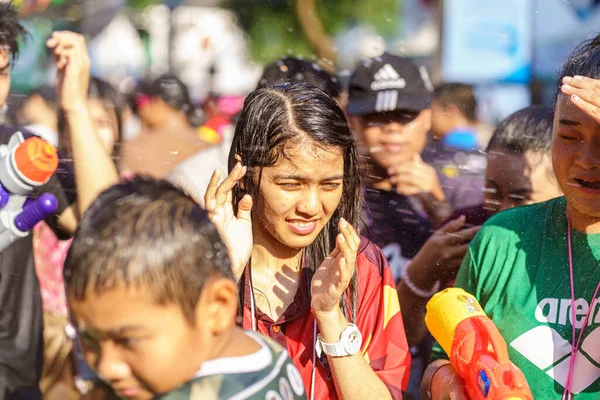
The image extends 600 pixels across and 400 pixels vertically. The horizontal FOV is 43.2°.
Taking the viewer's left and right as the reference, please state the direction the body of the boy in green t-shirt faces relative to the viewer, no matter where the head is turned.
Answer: facing the viewer

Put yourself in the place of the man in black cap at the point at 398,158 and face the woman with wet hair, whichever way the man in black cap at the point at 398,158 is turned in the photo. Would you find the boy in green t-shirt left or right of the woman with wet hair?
left

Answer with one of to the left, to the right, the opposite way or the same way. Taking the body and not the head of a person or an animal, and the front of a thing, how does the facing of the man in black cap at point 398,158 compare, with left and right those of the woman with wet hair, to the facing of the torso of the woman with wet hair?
the same way

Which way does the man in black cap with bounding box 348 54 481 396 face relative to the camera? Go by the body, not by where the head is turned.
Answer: toward the camera

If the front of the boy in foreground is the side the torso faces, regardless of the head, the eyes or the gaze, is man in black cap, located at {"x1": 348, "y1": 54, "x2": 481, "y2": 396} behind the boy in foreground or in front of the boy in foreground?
behind

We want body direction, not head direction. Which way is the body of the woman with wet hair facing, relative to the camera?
toward the camera

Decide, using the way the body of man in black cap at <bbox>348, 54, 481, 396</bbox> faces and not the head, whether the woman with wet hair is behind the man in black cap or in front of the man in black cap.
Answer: in front

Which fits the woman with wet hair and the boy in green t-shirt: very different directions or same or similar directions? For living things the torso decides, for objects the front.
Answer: same or similar directions

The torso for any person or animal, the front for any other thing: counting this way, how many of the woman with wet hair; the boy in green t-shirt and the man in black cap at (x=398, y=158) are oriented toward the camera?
3

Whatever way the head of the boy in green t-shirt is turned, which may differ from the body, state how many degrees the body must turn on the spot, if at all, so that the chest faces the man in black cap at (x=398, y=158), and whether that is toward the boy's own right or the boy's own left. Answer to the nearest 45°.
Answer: approximately 135° to the boy's own right

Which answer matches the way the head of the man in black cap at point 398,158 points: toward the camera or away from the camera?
toward the camera

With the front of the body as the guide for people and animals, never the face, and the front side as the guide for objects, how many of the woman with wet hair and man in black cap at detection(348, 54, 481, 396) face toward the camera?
2

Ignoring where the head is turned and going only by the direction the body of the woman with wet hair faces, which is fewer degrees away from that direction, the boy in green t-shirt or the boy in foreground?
the boy in foreground

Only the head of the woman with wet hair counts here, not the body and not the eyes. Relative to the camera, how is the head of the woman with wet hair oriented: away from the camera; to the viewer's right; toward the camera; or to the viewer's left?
toward the camera

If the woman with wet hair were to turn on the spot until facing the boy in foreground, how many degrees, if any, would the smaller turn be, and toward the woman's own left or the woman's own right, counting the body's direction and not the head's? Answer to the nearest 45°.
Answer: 0° — they already face them
